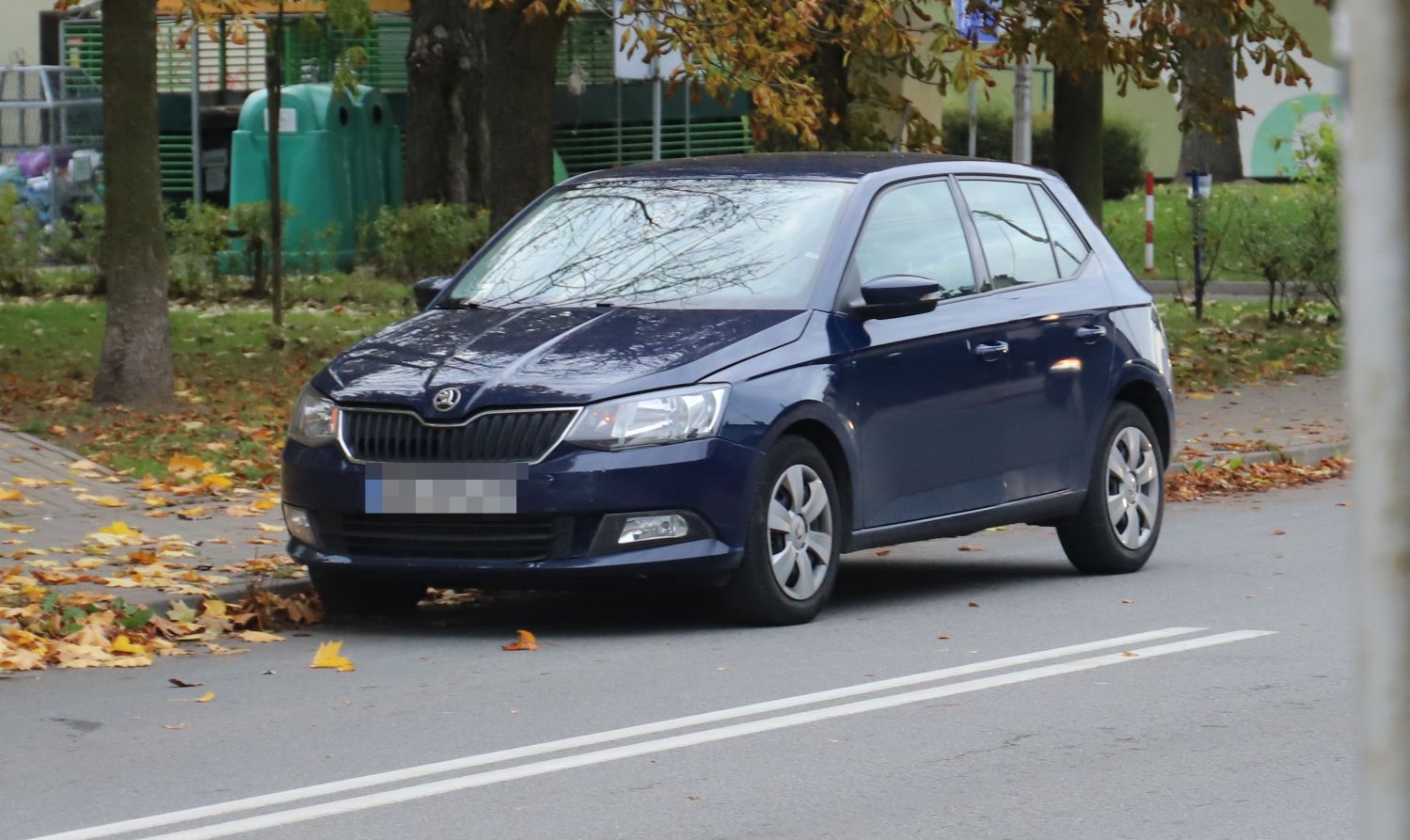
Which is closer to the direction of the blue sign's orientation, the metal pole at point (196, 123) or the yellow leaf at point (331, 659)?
the yellow leaf

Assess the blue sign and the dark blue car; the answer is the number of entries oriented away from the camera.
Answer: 0

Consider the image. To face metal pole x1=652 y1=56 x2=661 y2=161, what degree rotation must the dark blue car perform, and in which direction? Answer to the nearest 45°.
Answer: approximately 135° to its right

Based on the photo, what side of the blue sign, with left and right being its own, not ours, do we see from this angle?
front

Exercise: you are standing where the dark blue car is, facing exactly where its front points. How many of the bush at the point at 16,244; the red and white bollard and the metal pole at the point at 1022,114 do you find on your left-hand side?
0

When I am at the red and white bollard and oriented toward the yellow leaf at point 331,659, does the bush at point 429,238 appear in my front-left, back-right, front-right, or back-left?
front-right

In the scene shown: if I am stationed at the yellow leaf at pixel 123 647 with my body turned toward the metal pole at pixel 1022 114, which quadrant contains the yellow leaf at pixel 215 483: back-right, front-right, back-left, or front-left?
front-left

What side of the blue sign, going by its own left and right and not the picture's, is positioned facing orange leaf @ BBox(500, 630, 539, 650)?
front

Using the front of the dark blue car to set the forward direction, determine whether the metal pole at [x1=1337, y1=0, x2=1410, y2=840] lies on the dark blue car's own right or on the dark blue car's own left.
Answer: on the dark blue car's own left

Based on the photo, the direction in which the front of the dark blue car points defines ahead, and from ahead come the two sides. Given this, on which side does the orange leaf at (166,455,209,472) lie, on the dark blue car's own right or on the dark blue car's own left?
on the dark blue car's own right

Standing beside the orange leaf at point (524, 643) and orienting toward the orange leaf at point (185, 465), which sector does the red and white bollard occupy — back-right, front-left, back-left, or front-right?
front-right

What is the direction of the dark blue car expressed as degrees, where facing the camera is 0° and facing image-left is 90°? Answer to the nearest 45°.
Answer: approximately 45°

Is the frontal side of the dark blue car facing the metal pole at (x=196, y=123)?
no
